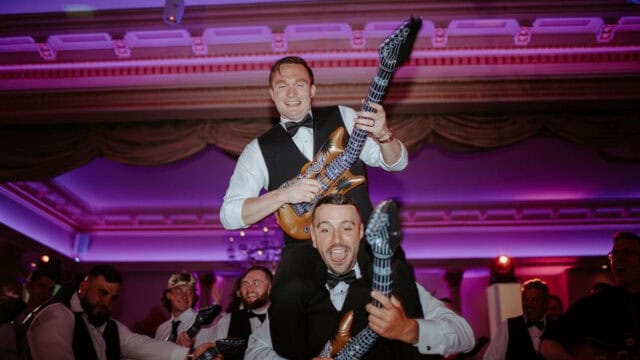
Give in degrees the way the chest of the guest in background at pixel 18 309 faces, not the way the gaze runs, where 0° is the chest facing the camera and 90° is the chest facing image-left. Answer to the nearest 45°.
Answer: approximately 315°

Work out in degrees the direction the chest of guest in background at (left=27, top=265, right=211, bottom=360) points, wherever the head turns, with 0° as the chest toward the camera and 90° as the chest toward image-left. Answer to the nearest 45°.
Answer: approximately 315°

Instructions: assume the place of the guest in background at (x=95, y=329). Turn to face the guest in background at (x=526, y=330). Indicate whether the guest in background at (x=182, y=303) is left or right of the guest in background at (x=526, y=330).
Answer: left

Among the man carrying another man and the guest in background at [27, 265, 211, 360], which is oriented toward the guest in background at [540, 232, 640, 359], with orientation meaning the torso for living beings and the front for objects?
the guest in background at [27, 265, 211, 360]

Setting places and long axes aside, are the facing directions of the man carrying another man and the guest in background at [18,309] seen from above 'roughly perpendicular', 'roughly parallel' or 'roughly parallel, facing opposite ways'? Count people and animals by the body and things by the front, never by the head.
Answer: roughly perpendicular

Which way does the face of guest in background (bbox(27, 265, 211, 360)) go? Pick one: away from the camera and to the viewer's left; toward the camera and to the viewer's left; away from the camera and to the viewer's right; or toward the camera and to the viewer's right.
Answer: toward the camera and to the viewer's right

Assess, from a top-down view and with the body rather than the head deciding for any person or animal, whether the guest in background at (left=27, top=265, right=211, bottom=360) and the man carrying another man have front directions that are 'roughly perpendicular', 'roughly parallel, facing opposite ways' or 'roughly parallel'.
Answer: roughly perpendicular

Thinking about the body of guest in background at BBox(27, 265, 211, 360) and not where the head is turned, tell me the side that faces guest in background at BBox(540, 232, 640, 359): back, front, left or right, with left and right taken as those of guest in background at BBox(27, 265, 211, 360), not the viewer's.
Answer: front

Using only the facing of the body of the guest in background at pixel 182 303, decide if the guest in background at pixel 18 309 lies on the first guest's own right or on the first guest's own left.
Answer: on the first guest's own right

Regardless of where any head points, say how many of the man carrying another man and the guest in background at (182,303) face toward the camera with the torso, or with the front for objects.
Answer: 2

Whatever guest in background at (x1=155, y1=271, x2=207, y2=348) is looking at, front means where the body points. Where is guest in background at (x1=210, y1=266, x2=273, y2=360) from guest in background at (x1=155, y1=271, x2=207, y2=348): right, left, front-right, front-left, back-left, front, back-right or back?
front-left

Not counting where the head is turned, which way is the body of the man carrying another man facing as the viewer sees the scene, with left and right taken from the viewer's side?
facing the viewer

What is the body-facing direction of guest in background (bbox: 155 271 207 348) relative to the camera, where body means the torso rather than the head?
toward the camera

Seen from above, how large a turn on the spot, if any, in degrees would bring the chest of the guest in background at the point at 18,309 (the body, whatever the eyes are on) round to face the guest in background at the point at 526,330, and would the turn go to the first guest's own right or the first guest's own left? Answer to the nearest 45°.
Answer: approximately 45° to the first guest's own left
